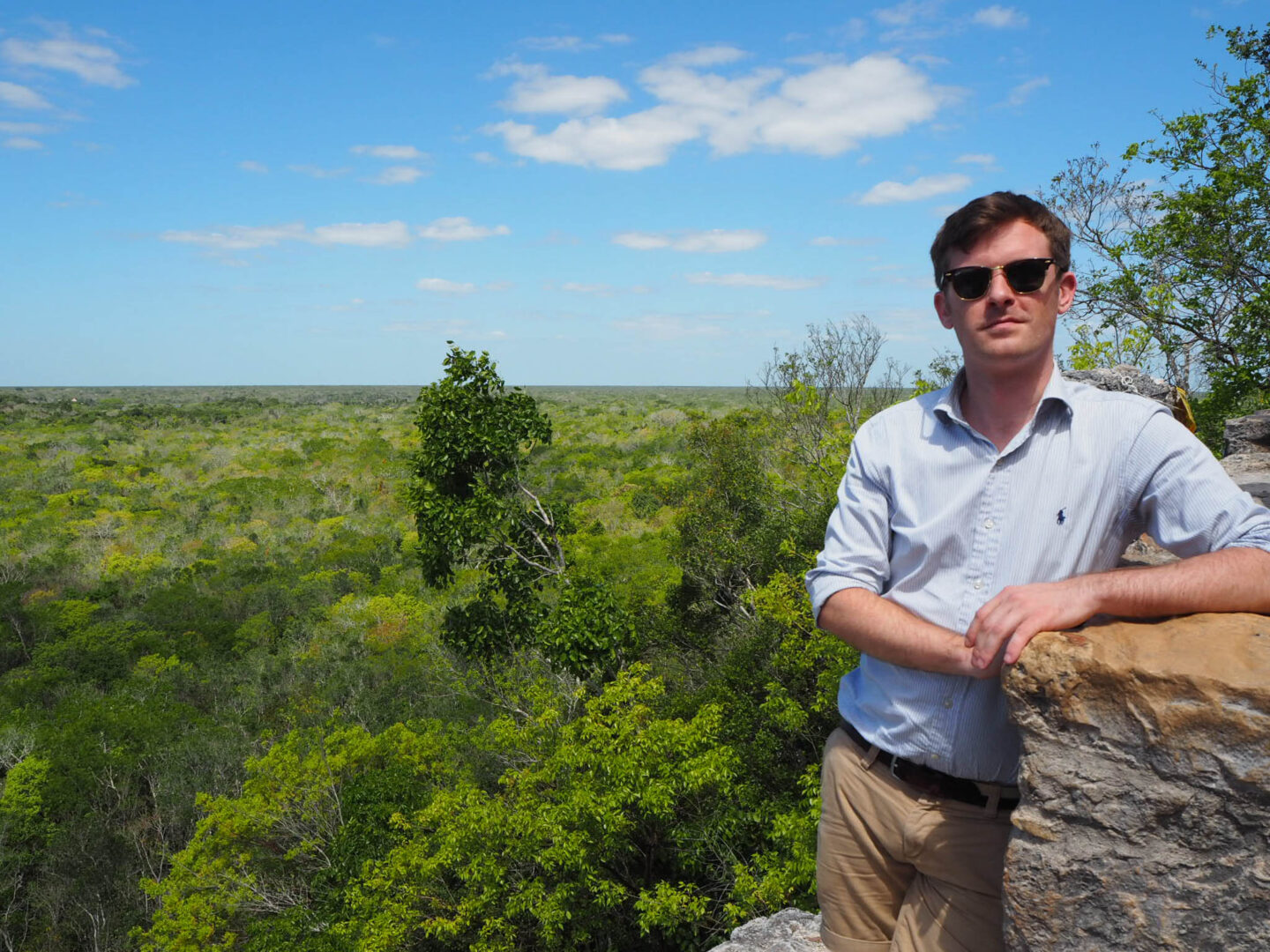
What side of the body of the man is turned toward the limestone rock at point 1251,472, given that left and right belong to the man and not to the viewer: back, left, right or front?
back

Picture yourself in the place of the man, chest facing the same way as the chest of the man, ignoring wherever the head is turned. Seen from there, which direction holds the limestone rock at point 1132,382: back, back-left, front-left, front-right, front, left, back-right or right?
back

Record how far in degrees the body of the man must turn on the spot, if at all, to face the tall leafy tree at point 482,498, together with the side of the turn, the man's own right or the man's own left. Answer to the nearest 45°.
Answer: approximately 135° to the man's own right

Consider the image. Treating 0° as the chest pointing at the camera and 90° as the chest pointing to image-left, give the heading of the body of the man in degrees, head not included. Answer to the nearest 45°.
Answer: approximately 0°

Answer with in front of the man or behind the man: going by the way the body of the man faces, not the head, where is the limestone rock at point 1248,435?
behind
